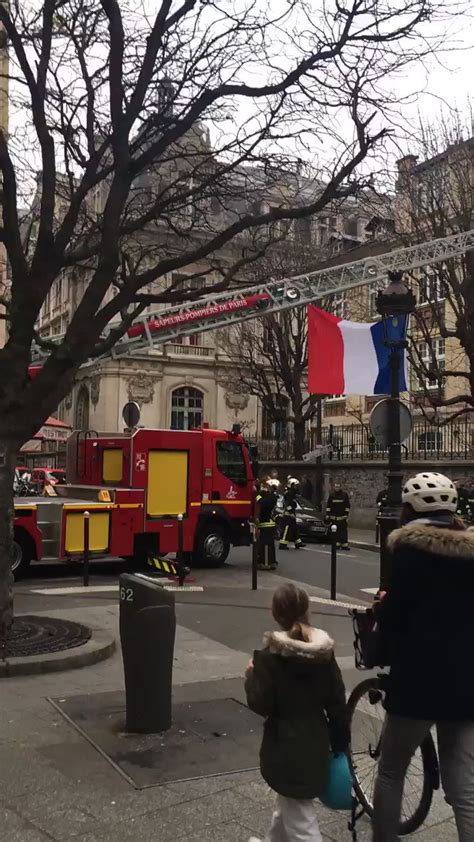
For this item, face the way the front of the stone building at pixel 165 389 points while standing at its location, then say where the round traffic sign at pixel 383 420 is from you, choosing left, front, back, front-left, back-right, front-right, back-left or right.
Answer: front

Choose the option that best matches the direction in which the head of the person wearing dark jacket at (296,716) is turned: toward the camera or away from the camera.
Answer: away from the camera

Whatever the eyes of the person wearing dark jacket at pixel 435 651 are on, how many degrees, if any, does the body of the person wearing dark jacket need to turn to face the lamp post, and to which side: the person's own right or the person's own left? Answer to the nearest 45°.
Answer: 0° — they already face it

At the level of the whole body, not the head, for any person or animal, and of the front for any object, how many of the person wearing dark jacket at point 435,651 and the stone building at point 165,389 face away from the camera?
1

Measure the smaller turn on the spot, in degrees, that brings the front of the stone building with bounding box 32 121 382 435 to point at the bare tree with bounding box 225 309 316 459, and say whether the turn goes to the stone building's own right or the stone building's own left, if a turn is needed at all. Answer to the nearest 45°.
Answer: approximately 45° to the stone building's own left

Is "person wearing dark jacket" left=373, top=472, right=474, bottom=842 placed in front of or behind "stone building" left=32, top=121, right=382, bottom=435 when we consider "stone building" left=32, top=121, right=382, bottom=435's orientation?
in front

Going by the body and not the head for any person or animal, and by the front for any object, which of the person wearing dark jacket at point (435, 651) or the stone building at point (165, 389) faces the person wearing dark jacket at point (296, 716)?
the stone building

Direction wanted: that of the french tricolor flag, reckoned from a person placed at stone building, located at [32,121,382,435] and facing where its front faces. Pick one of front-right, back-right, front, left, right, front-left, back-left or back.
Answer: front

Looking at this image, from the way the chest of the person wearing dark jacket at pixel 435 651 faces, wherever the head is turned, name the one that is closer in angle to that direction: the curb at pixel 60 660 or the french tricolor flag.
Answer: the french tricolor flag

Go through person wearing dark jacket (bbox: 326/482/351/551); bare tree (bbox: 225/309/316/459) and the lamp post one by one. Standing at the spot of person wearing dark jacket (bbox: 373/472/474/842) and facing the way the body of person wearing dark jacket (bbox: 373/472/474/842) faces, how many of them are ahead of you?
3

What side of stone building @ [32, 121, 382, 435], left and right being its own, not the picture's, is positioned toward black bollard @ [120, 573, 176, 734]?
front

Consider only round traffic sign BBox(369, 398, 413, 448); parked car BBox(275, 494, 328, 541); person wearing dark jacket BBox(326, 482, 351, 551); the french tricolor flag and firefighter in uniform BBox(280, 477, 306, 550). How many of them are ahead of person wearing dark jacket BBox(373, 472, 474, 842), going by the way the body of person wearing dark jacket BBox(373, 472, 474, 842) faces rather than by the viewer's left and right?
5

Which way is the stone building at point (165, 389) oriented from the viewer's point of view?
toward the camera

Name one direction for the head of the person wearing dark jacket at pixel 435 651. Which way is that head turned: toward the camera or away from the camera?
away from the camera

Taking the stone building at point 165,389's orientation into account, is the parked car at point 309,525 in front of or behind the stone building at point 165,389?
in front

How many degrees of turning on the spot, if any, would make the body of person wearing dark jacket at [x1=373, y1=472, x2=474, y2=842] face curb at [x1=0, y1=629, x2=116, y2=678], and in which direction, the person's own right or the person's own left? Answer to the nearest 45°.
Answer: approximately 45° to the person's own left

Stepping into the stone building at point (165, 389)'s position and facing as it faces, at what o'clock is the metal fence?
The metal fence is roughly at 11 o'clock from the stone building.

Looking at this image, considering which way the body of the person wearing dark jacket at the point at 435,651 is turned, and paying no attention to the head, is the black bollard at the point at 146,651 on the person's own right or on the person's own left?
on the person's own left

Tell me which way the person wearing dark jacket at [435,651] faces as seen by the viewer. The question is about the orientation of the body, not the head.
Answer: away from the camera

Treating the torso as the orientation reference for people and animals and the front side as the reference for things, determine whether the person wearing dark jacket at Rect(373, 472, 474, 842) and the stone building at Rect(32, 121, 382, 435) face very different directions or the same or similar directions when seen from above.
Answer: very different directions

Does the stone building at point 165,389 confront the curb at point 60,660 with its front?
yes
